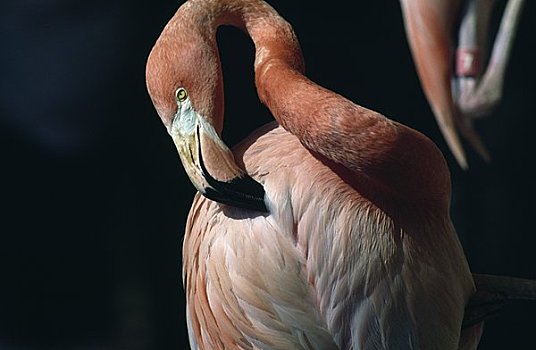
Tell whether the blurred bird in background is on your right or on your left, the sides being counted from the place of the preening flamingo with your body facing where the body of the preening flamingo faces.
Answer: on your left

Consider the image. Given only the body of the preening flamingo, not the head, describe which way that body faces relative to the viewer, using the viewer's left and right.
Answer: facing the viewer and to the right of the viewer
